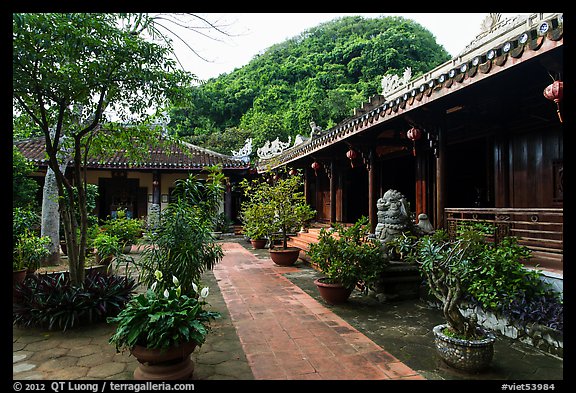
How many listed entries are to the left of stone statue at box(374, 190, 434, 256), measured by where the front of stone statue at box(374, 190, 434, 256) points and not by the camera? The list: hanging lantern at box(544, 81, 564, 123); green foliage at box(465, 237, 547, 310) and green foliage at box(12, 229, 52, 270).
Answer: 2

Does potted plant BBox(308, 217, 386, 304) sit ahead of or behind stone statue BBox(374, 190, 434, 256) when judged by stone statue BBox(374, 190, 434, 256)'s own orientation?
ahead

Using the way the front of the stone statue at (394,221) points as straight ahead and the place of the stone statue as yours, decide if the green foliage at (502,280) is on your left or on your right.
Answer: on your left

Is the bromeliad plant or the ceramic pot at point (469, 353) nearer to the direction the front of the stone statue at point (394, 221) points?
the bromeliad plant

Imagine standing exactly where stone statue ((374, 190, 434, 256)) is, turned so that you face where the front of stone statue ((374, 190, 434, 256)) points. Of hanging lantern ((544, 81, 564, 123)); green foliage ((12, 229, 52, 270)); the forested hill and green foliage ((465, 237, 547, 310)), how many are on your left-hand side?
2

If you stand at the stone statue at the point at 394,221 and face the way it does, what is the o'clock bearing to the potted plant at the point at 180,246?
The potted plant is roughly at 12 o'clock from the stone statue.

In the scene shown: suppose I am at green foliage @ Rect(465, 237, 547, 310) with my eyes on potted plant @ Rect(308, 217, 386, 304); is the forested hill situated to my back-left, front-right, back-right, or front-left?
front-right

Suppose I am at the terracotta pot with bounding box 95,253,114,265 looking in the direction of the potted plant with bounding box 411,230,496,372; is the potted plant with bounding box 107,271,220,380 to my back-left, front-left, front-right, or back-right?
front-right

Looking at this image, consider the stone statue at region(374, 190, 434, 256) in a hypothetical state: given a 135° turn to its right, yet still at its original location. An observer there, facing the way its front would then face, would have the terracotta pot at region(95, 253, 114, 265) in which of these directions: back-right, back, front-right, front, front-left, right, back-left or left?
left

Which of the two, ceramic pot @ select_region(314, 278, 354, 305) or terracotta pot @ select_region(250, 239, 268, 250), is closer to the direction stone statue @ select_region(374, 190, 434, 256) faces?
the ceramic pot

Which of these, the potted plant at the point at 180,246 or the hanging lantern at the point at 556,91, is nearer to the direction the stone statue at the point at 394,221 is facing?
the potted plant

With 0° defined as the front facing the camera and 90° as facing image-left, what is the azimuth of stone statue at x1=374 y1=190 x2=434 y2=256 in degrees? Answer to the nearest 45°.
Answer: approximately 45°

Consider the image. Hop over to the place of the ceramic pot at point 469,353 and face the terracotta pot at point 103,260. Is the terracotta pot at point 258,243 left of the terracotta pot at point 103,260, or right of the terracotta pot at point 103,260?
right

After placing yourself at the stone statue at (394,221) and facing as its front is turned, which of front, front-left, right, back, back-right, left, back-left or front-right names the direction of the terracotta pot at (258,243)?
right

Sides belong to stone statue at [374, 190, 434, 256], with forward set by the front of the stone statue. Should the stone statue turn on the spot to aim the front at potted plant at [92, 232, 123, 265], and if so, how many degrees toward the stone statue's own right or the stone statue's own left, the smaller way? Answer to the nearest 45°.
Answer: approximately 45° to the stone statue's own right

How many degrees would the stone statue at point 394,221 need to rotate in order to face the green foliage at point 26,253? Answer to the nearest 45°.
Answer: approximately 45° to its right

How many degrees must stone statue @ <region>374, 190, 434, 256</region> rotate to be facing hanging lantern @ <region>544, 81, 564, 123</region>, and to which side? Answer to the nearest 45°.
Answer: approximately 90° to its left

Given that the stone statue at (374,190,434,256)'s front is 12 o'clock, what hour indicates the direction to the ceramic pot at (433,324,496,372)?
The ceramic pot is roughly at 10 o'clock from the stone statue.

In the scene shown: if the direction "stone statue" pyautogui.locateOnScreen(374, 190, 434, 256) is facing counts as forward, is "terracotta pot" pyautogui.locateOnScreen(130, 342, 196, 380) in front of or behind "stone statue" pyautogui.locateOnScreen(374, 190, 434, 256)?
in front
